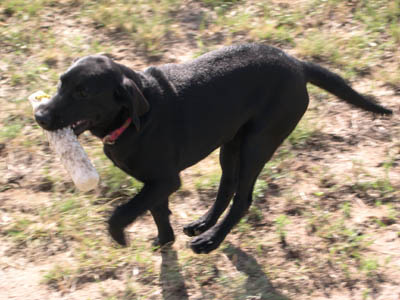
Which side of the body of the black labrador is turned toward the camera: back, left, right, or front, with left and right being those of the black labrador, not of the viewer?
left
